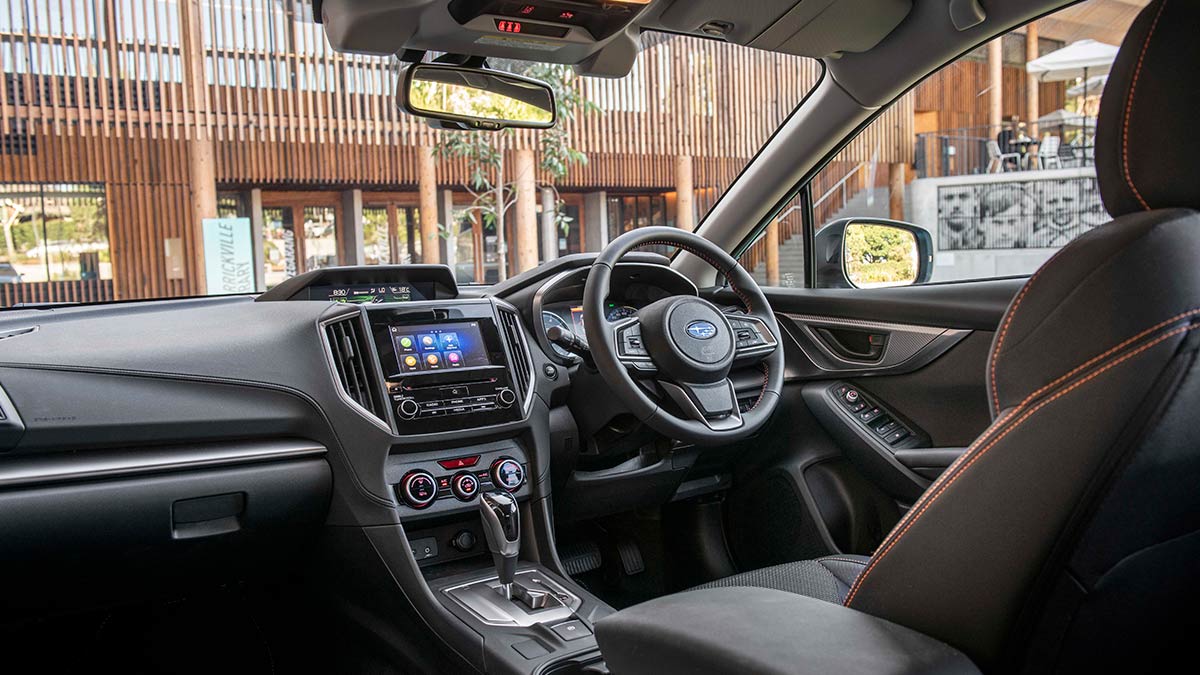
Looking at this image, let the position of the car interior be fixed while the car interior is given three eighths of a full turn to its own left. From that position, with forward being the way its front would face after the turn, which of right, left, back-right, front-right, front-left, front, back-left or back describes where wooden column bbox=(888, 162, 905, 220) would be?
back-left

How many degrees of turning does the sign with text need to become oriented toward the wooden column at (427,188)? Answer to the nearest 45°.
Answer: approximately 135° to its left

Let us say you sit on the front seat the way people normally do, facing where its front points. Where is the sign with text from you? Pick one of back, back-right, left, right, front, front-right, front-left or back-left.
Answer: front

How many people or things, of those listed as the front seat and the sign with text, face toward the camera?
1

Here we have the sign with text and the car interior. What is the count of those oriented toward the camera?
1

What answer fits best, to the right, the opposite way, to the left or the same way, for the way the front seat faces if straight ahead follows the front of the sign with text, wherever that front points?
the opposite way

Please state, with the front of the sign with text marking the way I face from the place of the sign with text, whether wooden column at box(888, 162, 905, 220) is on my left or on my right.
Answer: on my left

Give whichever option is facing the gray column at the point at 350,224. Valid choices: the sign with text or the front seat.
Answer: the front seat

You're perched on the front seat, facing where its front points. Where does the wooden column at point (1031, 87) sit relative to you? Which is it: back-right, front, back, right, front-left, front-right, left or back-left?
front-right

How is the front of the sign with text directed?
toward the camera

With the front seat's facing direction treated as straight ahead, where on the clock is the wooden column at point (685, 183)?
The wooden column is roughly at 1 o'clock from the front seat.

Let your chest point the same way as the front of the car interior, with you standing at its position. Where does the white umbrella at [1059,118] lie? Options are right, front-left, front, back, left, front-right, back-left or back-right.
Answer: right

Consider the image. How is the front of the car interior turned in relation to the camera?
facing away from the viewer and to the left of the viewer

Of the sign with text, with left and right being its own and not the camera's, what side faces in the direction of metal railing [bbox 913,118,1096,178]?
left

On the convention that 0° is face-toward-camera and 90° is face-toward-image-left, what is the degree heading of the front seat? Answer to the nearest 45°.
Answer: approximately 135°

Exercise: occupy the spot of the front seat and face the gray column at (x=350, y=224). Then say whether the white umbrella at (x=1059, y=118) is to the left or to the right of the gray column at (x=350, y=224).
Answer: right
